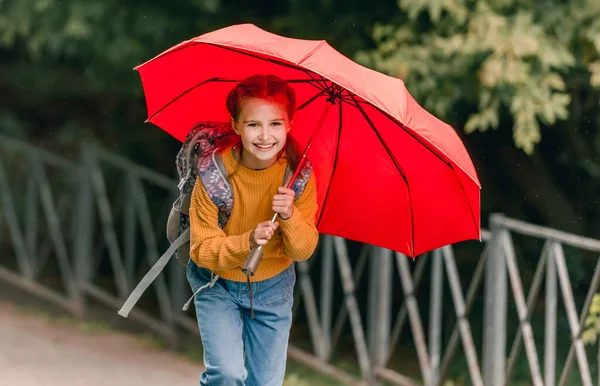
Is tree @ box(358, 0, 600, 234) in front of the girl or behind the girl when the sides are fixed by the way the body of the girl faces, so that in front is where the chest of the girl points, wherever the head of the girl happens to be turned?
behind

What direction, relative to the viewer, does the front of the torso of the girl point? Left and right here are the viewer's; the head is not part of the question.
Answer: facing the viewer

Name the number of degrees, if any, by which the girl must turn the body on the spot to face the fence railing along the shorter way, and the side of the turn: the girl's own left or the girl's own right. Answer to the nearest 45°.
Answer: approximately 180°

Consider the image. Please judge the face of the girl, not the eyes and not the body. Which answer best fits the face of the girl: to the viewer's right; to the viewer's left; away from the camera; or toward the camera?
toward the camera

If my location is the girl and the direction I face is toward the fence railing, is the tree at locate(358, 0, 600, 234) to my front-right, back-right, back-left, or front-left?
front-right
